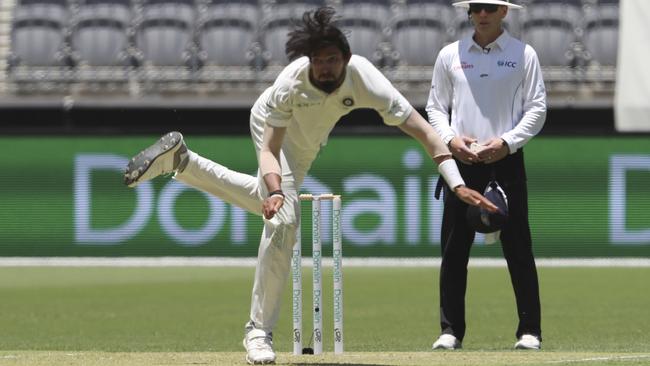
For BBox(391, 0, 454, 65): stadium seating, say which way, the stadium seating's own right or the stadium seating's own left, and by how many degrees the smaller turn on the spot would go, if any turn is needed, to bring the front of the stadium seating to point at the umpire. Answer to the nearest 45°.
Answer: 0° — it already faces them

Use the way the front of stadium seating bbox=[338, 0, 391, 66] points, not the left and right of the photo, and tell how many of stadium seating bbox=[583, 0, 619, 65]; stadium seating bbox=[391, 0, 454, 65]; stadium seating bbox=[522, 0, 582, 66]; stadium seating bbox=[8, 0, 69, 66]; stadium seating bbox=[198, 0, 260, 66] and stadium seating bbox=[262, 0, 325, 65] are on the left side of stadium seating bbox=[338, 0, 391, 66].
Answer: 3

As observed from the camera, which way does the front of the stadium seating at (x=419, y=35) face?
facing the viewer

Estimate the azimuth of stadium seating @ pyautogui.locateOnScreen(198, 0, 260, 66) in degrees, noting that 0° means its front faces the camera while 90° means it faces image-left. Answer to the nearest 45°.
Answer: approximately 0°

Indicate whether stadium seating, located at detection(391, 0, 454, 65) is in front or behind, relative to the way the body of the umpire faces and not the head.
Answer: behind

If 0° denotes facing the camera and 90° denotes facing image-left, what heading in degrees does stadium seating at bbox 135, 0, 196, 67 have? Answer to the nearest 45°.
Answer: approximately 0°

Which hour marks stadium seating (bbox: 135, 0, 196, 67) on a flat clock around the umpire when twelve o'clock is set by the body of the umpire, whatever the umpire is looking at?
The stadium seating is roughly at 5 o'clock from the umpire.

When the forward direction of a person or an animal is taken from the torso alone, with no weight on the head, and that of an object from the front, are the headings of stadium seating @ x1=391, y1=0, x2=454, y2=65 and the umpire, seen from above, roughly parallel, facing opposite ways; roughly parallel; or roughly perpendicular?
roughly parallel

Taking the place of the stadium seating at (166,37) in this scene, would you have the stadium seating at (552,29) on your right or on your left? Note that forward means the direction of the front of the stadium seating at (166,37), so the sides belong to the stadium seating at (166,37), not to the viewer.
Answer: on your left

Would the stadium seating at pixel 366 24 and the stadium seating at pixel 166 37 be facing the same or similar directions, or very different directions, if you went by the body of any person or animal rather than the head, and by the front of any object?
same or similar directions

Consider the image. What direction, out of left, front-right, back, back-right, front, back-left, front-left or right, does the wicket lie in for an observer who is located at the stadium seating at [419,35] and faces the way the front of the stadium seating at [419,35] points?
front

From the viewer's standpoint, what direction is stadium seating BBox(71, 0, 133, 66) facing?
toward the camera

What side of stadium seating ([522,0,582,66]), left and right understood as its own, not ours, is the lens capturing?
front

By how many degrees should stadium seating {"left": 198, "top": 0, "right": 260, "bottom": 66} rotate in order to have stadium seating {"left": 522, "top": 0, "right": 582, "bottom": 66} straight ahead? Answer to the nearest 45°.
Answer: approximately 90° to its left

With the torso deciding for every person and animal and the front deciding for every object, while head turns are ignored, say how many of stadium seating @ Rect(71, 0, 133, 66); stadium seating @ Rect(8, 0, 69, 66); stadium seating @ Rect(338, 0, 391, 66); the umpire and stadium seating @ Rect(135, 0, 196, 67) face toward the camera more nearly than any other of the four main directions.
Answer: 5

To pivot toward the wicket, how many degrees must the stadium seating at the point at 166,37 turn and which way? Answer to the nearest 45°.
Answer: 0° — it already faces it

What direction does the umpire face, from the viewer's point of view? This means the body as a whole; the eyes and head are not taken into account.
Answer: toward the camera
